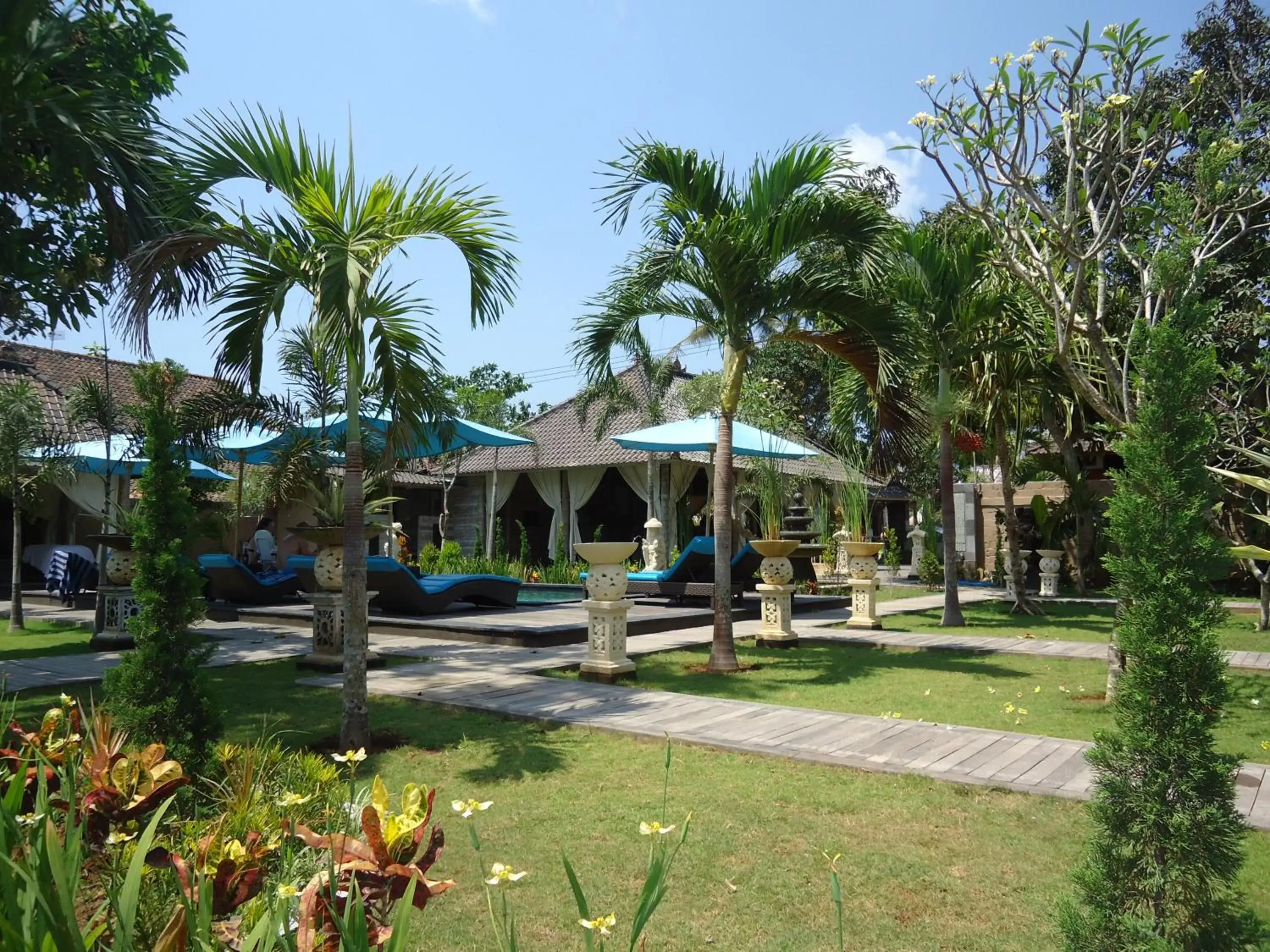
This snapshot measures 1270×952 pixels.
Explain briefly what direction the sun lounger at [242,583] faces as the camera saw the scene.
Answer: facing away from the viewer and to the right of the viewer

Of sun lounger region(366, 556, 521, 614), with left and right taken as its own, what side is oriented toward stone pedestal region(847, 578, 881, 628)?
front

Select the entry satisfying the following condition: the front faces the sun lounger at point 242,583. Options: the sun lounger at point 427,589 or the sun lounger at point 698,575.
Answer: the sun lounger at point 698,575

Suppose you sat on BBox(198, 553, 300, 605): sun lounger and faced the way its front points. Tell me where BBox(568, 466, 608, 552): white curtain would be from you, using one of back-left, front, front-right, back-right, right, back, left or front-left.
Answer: front

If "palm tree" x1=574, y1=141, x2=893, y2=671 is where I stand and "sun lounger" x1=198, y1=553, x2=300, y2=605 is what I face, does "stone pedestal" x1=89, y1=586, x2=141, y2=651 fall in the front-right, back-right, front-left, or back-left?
front-left

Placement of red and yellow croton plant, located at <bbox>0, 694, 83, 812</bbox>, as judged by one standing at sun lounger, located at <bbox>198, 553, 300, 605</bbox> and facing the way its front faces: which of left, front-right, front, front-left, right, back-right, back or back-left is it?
back-right

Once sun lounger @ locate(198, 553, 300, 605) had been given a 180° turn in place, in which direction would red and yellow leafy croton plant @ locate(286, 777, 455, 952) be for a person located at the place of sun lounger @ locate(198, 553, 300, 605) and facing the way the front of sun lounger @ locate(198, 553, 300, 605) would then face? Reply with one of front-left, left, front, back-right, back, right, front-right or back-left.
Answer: front-left

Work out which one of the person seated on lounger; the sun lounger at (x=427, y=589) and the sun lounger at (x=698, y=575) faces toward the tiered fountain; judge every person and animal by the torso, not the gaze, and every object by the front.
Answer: the sun lounger at (x=427, y=589)

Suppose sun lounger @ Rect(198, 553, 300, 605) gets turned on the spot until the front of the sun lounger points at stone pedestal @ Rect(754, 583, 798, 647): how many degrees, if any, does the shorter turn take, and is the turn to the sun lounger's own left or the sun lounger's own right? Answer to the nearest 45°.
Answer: approximately 90° to the sun lounger's own right

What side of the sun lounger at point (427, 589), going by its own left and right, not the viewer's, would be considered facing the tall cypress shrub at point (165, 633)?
right

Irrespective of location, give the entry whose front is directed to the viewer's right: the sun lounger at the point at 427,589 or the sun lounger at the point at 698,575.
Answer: the sun lounger at the point at 427,589

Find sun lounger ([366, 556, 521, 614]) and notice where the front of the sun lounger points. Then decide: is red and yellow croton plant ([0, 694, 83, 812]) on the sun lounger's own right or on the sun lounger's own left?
on the sun lounger's own right

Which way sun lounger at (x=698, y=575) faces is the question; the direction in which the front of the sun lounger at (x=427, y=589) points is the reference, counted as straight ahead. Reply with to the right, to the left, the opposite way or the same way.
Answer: the opposite way

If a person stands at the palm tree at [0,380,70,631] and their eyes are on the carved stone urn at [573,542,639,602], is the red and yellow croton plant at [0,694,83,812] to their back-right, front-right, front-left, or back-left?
front-right

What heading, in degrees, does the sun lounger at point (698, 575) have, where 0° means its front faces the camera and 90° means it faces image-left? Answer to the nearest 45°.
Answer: approximately 90°

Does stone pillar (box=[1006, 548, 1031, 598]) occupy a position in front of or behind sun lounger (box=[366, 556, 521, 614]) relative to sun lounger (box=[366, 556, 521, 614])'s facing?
in front

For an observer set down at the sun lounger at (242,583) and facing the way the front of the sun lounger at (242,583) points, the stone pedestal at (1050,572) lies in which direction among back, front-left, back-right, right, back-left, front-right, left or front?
front-right

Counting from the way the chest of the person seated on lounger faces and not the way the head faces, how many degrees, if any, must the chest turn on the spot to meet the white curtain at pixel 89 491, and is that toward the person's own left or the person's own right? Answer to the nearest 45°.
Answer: approximately 135° to the person's own left
